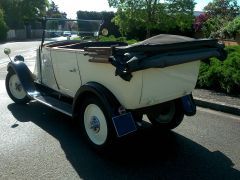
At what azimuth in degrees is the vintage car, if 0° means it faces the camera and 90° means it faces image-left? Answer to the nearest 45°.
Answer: approximately 135°

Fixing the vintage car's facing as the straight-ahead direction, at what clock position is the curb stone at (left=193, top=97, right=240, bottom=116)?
The curb stone is roughly at 3 o'clock from the vintage car.

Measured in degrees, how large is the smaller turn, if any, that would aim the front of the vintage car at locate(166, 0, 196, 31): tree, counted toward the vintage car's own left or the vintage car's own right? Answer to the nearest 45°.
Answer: approximately 45° to the vintage car's own right

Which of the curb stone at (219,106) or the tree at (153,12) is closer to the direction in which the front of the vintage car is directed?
the tree

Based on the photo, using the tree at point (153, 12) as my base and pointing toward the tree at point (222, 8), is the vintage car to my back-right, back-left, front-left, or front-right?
back-right

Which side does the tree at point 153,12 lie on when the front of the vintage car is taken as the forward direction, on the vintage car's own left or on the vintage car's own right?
on the vintage car's own right

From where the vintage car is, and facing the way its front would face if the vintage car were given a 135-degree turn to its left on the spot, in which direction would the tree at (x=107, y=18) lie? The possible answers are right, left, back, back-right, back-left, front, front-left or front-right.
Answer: back

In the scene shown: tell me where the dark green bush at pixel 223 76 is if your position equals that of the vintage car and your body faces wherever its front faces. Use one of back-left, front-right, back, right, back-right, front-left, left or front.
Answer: right
